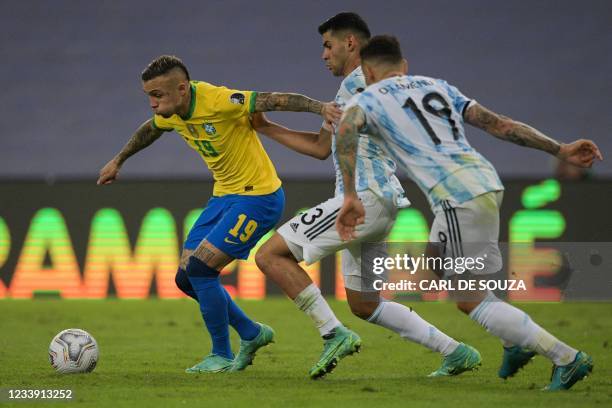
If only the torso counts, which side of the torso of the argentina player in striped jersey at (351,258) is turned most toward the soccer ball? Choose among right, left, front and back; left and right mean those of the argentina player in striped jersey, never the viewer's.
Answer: front

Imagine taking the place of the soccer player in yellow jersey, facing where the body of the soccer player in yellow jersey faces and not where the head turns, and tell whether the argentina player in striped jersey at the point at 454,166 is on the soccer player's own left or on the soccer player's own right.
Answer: on the soccer player's own left

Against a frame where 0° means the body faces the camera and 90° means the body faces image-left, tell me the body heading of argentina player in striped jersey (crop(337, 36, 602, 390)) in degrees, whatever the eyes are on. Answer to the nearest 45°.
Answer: approximately 135°

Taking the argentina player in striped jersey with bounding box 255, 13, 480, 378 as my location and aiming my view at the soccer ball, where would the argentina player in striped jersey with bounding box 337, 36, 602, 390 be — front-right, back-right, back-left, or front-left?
back-left

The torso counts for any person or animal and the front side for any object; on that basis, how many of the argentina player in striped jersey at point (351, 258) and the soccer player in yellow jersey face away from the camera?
0

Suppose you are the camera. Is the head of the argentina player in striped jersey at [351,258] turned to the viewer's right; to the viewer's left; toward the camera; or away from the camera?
to the viewer's left

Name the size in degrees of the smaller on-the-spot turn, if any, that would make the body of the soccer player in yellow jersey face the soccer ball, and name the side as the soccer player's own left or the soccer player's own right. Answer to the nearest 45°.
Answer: approximately 45° to the soccer player's own right

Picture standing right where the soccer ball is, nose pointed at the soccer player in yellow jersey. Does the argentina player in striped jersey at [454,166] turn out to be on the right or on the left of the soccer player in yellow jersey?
right

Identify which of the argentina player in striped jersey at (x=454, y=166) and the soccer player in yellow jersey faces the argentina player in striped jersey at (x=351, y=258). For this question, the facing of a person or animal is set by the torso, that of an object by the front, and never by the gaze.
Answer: the argentina player in striped jersey at (x=454, y=166)

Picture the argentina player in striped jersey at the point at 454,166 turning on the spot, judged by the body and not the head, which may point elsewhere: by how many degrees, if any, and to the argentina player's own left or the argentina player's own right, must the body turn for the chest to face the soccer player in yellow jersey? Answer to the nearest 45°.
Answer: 0° — they already face them

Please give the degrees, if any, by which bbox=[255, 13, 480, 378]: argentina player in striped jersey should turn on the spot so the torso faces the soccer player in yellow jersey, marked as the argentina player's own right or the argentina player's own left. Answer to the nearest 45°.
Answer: approximately 45° to the argentina player's own right

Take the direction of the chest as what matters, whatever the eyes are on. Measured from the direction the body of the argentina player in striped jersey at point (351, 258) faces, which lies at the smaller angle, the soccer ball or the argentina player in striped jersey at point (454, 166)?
the soccer ball

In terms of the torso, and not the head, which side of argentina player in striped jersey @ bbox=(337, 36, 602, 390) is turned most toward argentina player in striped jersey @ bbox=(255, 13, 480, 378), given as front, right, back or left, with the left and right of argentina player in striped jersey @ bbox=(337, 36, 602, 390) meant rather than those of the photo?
front

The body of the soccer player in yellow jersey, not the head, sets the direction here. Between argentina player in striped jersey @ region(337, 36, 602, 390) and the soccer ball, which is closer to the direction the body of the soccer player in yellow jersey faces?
the soccer ball

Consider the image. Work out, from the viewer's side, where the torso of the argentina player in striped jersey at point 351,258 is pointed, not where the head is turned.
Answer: to the viewer's left

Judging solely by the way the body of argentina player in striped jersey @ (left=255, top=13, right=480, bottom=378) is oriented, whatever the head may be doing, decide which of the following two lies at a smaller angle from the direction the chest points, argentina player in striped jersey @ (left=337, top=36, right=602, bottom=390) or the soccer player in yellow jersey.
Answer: the soccer player in yellow jersey

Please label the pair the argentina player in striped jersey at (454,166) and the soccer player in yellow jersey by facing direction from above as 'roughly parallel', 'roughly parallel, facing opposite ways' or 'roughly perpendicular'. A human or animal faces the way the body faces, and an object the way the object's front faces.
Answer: roughly perpendicular

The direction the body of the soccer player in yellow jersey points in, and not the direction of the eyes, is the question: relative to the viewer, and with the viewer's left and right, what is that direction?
facing the viewer and to the left of the viewer
